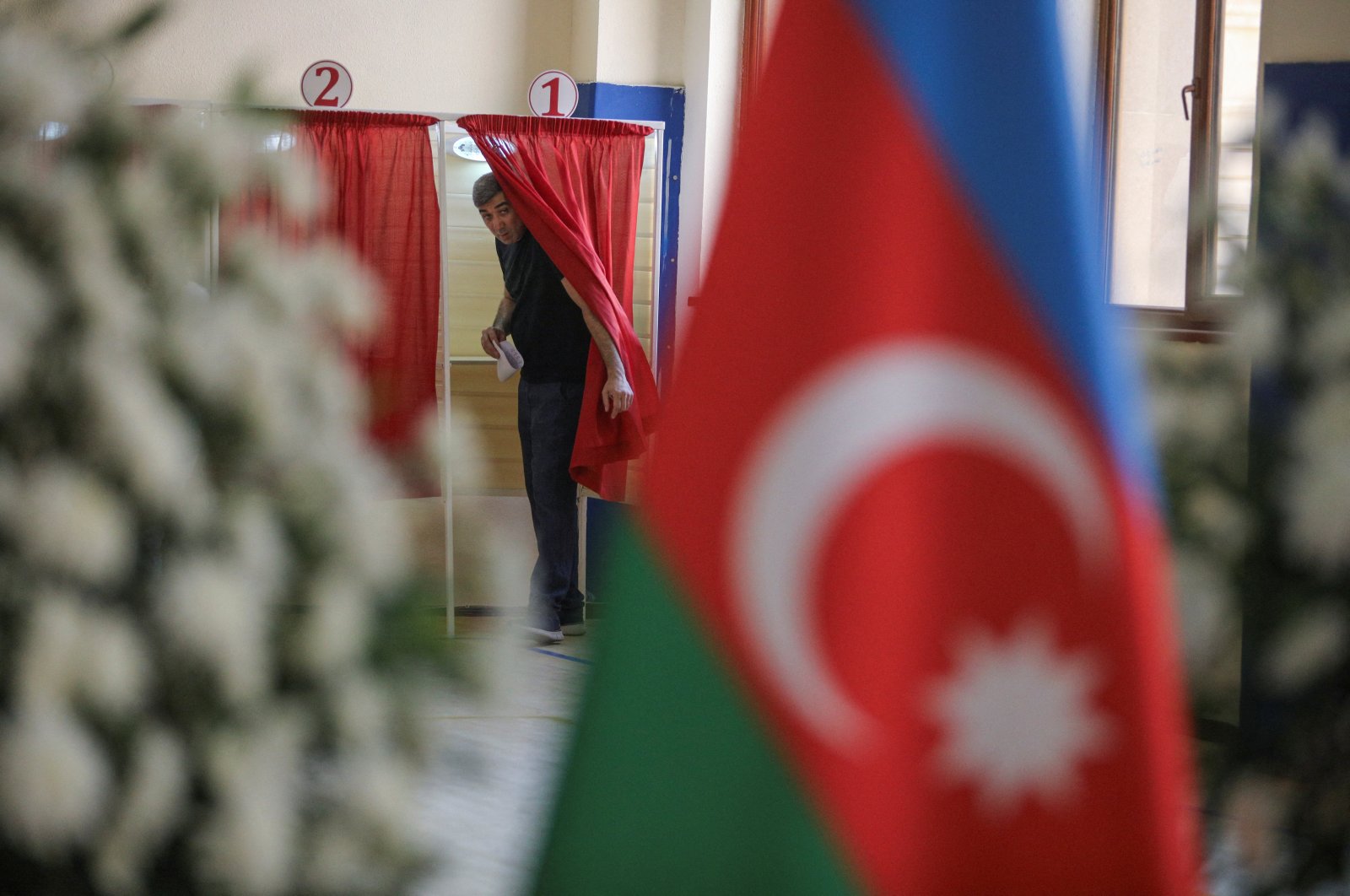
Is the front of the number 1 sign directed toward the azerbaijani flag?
yes

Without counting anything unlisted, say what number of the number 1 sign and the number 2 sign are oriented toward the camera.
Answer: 2

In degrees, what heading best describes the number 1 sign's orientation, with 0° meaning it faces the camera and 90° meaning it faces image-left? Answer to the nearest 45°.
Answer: approximately 0°
